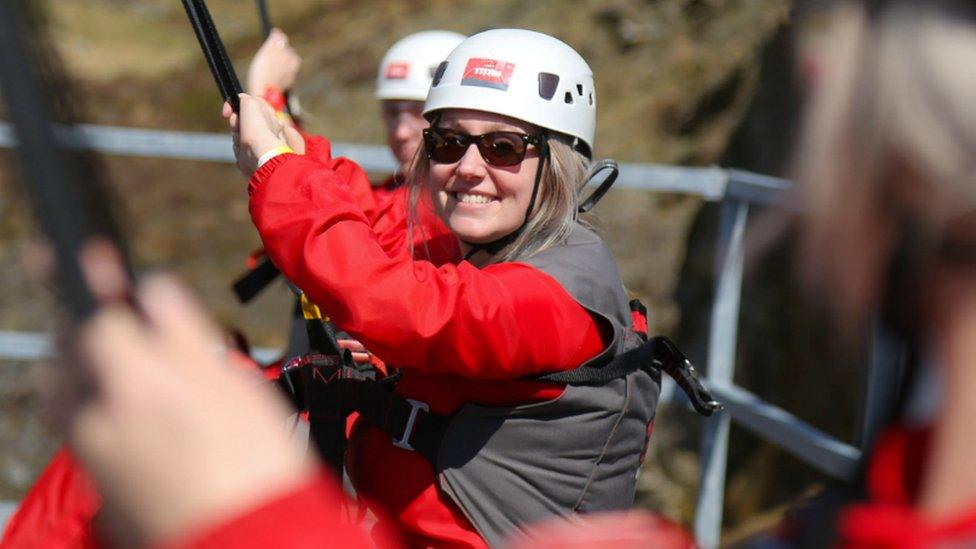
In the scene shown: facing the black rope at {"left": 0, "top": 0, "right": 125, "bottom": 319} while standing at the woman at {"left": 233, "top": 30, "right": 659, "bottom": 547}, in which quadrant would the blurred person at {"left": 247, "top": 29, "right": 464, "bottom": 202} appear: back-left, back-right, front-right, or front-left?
back-right

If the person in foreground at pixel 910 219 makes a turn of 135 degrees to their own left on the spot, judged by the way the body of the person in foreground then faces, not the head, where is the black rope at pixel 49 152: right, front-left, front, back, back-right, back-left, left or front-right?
right
